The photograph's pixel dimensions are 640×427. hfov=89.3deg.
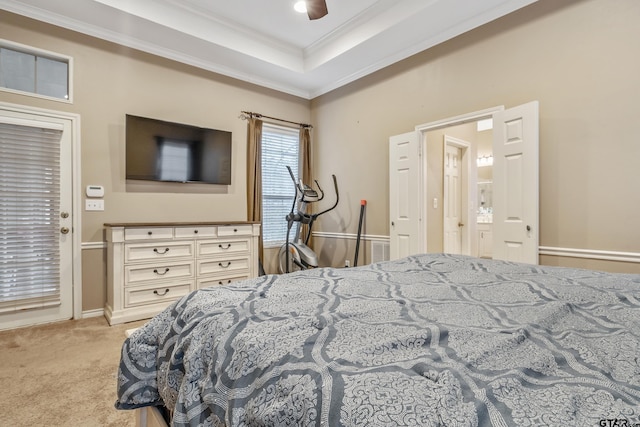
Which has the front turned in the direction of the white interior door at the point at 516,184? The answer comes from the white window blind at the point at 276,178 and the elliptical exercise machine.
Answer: the white window blind

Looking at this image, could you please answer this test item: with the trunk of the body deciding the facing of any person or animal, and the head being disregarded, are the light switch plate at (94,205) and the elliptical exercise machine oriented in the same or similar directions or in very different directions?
very different directions

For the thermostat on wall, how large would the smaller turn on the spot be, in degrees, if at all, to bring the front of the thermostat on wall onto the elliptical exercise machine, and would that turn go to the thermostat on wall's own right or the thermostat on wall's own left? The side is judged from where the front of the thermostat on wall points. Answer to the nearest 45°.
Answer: approximately 90° to the thermostat on wall's own left

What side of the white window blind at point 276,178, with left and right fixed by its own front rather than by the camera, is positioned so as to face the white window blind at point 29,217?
right

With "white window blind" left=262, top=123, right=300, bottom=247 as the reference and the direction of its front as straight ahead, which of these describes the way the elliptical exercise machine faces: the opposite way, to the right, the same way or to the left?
the opposite way

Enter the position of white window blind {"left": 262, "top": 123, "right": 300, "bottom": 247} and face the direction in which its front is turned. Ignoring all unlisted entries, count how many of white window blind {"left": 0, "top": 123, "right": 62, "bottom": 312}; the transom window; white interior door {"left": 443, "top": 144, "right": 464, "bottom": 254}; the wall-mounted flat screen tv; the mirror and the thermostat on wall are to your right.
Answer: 4

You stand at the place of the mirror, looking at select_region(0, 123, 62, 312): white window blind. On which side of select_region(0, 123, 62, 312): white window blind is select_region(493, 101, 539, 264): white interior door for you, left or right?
left

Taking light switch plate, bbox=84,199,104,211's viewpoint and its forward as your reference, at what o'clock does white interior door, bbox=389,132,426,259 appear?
The white interior door is roughly at 10 o'clock from the light switch plate.
